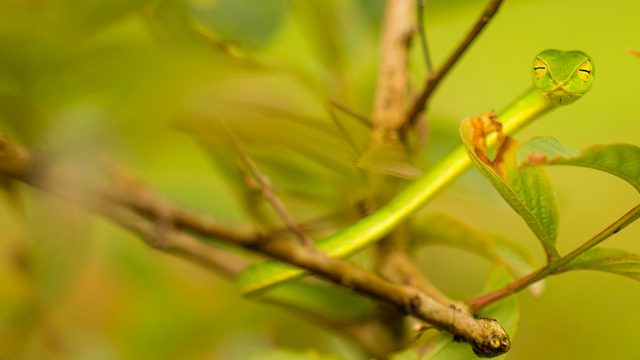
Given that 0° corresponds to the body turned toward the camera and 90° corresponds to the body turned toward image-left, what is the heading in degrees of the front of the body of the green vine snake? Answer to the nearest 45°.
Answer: approximately 0°
